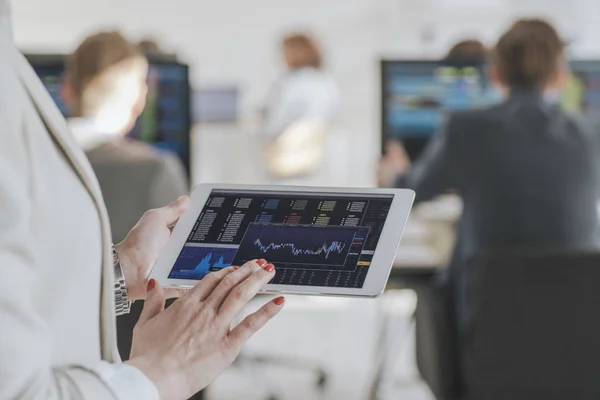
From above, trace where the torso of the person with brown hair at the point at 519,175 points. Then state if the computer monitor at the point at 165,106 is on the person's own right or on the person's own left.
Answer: on the person's own left

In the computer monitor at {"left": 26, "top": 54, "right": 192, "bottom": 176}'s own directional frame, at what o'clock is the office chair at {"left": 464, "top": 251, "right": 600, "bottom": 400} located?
The office chair is roughly at 11 o'clock from the computer monitor.

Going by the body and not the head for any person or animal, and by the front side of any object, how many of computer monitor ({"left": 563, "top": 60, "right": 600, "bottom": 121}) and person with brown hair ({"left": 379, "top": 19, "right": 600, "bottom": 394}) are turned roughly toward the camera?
1

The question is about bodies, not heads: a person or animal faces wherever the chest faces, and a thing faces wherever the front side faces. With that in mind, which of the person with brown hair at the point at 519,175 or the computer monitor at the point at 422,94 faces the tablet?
the computer monitor

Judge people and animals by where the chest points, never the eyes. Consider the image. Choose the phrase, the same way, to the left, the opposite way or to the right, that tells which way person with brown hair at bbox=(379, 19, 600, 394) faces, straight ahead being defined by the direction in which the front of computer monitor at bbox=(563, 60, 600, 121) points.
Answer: the opposite way

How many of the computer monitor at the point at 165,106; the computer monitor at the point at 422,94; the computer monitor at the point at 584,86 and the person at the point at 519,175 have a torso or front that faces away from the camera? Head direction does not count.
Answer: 1

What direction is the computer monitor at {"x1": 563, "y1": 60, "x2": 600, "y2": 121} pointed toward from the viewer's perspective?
toward the camera

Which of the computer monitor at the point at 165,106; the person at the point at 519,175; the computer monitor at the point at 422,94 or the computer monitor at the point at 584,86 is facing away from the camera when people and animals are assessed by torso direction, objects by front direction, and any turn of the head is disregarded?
the person

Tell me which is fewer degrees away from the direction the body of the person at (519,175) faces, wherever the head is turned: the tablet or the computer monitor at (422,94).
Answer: the computer monitor

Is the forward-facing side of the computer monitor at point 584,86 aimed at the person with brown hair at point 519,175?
yes

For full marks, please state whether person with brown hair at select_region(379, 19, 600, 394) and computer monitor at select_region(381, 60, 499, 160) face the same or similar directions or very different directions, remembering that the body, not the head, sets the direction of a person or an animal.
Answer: very different directions

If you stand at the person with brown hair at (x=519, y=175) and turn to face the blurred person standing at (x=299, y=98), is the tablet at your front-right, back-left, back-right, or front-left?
back-left

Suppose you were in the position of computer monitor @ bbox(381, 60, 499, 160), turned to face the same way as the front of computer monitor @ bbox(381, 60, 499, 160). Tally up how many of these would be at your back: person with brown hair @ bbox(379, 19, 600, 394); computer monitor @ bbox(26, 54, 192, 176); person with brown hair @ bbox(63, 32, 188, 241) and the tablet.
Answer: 0

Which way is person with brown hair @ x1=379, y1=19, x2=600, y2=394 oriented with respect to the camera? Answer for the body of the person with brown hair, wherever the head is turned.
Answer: away from the camera

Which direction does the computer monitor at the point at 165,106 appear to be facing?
toward the camera

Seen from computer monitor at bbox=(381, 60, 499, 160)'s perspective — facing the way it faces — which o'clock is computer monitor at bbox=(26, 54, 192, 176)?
computer monitor at bbox=(26, 54, 192, 176) is roughly at 2 o'clock from computer monitor at bbox=(381, 60, 499, 160).

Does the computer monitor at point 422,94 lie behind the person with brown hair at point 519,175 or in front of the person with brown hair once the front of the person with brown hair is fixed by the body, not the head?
in front

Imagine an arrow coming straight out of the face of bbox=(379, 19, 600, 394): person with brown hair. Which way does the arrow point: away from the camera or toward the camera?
away from the camera
